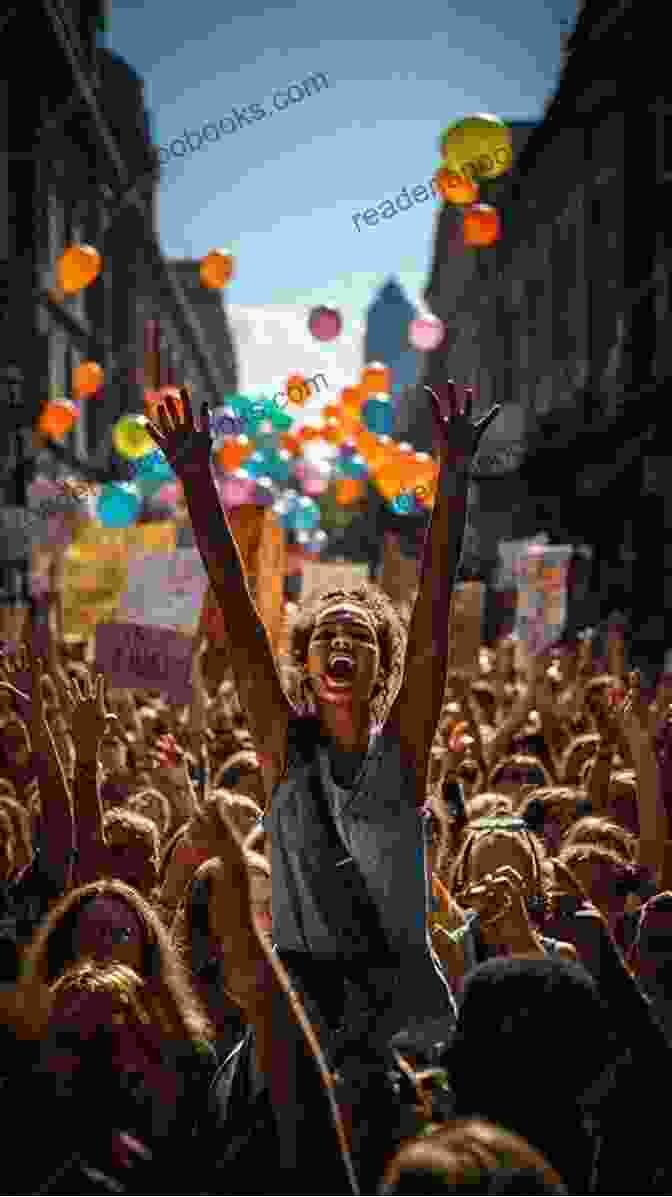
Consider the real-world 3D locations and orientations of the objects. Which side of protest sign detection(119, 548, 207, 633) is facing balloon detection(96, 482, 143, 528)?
back

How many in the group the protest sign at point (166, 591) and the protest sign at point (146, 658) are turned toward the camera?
2

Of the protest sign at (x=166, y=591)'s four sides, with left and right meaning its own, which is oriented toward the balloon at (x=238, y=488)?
back

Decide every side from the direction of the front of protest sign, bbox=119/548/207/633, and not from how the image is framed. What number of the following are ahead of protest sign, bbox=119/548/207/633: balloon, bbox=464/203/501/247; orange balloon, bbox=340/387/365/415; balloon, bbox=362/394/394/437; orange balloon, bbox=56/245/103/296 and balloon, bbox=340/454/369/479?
0

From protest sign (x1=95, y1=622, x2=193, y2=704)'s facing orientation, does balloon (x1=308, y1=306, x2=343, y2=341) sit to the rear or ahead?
to the rear

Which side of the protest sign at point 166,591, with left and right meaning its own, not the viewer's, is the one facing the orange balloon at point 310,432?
back

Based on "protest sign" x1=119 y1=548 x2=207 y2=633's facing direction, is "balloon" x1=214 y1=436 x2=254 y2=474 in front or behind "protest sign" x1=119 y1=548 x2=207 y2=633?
behind

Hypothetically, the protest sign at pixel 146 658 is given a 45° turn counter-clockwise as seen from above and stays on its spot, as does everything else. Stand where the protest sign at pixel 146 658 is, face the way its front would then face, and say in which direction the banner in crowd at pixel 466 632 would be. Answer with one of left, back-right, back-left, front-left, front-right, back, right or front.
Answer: left

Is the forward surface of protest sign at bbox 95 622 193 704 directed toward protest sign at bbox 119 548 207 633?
no

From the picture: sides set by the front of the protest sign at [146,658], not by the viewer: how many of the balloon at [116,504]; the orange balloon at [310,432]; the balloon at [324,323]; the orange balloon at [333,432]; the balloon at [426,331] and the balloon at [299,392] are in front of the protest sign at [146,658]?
0

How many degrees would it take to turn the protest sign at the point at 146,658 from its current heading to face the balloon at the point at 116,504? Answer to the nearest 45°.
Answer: approximately 180°

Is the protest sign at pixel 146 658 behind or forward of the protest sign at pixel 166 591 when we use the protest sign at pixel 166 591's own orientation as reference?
forward

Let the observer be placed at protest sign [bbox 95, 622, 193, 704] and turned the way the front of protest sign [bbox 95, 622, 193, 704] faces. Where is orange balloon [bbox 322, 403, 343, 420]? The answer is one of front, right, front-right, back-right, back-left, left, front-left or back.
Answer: back

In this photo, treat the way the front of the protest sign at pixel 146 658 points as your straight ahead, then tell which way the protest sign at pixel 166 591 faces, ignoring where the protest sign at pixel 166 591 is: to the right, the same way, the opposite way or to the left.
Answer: the same way

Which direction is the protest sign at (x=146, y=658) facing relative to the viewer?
toward the camera

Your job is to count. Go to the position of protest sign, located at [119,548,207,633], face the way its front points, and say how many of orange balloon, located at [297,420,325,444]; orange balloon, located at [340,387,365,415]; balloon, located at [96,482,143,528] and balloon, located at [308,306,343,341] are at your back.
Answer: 4

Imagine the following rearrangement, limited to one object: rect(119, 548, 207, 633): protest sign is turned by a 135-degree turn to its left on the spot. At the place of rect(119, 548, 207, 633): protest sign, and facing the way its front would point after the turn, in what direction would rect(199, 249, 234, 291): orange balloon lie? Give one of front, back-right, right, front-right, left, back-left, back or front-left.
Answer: front-left
